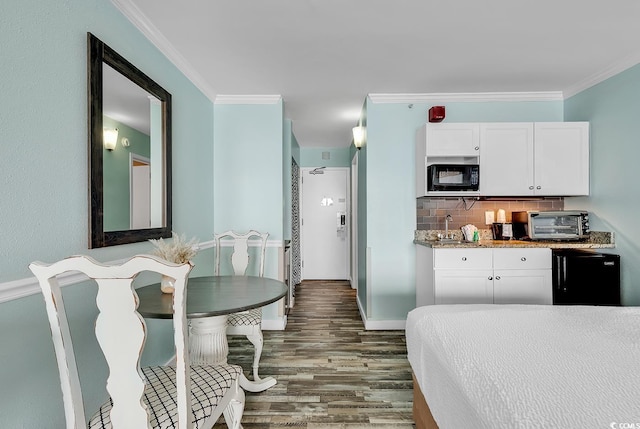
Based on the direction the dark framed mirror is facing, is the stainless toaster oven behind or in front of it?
in front

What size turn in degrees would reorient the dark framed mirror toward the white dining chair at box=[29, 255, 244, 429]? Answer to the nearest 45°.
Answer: approximately 45° to its right

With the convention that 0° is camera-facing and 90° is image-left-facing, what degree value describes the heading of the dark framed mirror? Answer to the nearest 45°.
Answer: approximately 315°

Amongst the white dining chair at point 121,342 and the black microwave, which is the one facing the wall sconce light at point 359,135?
the white dining chair

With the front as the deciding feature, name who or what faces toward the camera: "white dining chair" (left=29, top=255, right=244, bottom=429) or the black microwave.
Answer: the black microwave

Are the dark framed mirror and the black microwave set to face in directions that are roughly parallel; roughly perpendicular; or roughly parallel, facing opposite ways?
roughly perpendicular

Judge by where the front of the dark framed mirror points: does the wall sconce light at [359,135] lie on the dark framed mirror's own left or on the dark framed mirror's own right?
on the dark framed mirror's own left

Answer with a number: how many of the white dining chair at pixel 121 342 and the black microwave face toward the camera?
1

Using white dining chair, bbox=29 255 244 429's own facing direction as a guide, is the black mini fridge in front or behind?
in front

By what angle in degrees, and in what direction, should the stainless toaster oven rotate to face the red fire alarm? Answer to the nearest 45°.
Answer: approximately 90° to its right

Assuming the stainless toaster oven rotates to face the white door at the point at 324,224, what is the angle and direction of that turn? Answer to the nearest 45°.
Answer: approximately 135° to its right

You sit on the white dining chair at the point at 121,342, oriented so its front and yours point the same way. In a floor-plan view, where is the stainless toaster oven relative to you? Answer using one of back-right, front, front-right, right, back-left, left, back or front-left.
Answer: front-right

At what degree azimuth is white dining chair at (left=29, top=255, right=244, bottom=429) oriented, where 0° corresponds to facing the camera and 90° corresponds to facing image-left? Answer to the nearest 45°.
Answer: approximately 225°

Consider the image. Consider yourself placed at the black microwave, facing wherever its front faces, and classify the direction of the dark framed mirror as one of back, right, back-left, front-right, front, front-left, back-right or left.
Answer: front-right

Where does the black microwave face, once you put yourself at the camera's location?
facing the viewer

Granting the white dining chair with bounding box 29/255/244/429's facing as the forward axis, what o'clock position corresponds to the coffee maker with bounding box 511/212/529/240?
The coffee maker is roughly at 1 o'clock from the white dining chair.

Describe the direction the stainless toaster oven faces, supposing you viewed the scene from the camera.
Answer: facing the viewer and to the right of the viewer

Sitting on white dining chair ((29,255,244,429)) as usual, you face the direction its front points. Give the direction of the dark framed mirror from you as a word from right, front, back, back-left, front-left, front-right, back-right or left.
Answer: front-left
